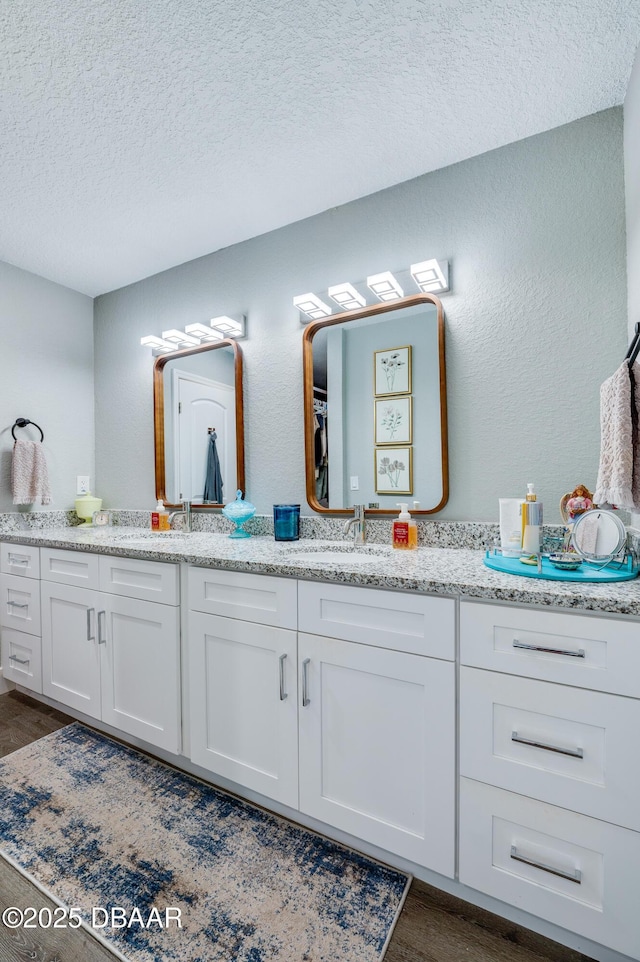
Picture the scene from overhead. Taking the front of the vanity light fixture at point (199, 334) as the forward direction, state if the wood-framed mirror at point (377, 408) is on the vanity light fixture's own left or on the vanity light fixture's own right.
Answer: on the vanity light fixture's own left

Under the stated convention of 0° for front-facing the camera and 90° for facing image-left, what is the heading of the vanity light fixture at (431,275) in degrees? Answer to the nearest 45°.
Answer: approximately 45°

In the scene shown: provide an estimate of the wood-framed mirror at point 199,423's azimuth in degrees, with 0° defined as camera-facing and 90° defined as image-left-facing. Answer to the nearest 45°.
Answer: approximately 45°
